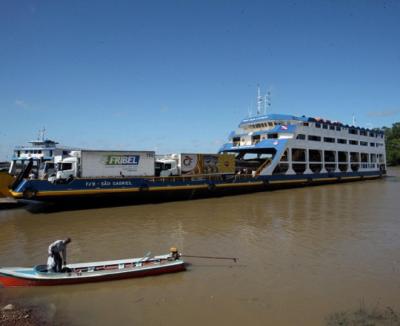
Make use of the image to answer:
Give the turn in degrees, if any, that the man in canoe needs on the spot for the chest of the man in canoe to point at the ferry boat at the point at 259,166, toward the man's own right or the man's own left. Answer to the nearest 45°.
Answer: approximately 45° to the man's own left

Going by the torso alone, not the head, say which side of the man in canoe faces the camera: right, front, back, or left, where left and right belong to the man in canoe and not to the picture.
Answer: right

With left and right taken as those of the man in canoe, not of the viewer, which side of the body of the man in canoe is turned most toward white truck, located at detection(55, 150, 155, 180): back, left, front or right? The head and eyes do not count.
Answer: left
